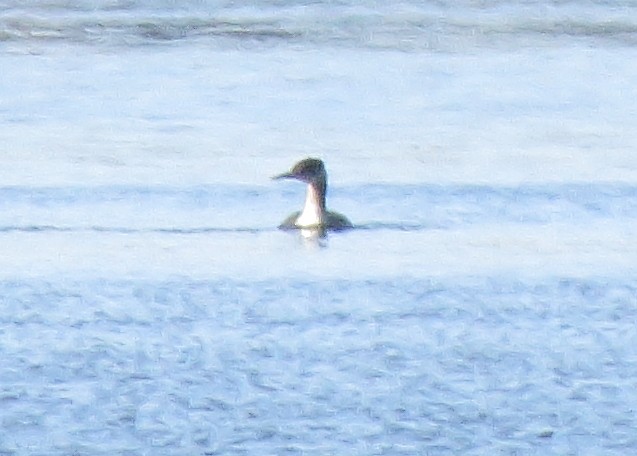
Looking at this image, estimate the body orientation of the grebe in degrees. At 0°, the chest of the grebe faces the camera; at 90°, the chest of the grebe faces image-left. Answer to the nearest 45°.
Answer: approximately 45°
